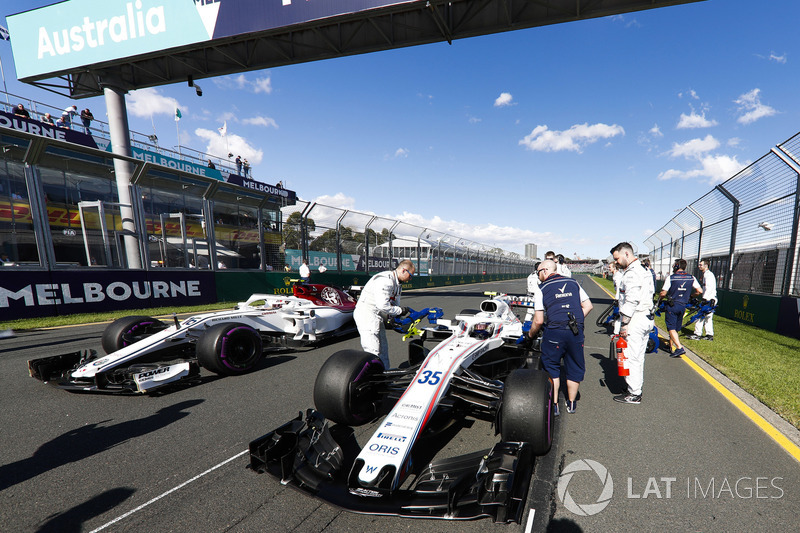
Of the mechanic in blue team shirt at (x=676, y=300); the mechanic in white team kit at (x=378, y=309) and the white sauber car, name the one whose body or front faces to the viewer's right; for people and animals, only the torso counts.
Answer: the mechanic in white team kit

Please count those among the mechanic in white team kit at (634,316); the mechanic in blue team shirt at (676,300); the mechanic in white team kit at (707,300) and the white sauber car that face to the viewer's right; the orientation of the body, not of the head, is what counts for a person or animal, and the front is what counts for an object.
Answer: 0

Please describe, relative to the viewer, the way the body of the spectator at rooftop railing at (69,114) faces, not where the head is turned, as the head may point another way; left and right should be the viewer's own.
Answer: facing the viewer and to the right of the viewer

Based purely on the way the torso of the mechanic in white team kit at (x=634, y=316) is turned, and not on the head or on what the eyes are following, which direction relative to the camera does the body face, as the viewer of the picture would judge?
to the viewer's left

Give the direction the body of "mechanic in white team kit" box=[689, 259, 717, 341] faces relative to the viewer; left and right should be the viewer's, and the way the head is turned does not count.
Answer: facing to the left of the viewer

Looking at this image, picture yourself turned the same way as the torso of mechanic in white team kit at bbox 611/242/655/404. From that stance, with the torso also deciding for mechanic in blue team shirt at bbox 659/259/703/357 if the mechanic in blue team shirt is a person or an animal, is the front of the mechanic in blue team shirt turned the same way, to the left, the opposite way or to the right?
to the right

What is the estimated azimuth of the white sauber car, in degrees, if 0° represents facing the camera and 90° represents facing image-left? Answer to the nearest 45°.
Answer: approximately 45°

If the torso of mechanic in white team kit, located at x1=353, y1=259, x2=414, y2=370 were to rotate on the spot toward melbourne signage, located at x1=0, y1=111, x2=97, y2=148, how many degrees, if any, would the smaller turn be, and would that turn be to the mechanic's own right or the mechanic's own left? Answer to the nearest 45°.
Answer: approximately 135° to the mechanic's own left

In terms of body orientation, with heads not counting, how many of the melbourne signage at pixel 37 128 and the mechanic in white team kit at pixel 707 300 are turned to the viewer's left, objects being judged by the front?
1

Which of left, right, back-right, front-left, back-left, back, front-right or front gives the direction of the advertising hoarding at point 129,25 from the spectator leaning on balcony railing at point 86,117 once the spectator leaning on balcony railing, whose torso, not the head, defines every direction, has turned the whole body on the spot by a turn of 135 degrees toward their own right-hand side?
left

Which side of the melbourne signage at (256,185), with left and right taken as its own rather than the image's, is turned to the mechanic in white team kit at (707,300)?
front

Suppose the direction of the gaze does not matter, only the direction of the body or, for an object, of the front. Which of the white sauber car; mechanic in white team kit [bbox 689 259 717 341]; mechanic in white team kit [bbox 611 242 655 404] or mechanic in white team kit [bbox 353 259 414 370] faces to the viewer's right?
mechanic in white team kit [bbox 353 259 414 370]

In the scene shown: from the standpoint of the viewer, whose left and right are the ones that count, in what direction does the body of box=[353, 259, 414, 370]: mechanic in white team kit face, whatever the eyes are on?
facing to the right of the viewer

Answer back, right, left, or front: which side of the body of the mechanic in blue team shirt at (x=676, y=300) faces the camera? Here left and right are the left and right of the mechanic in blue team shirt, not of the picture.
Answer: back
